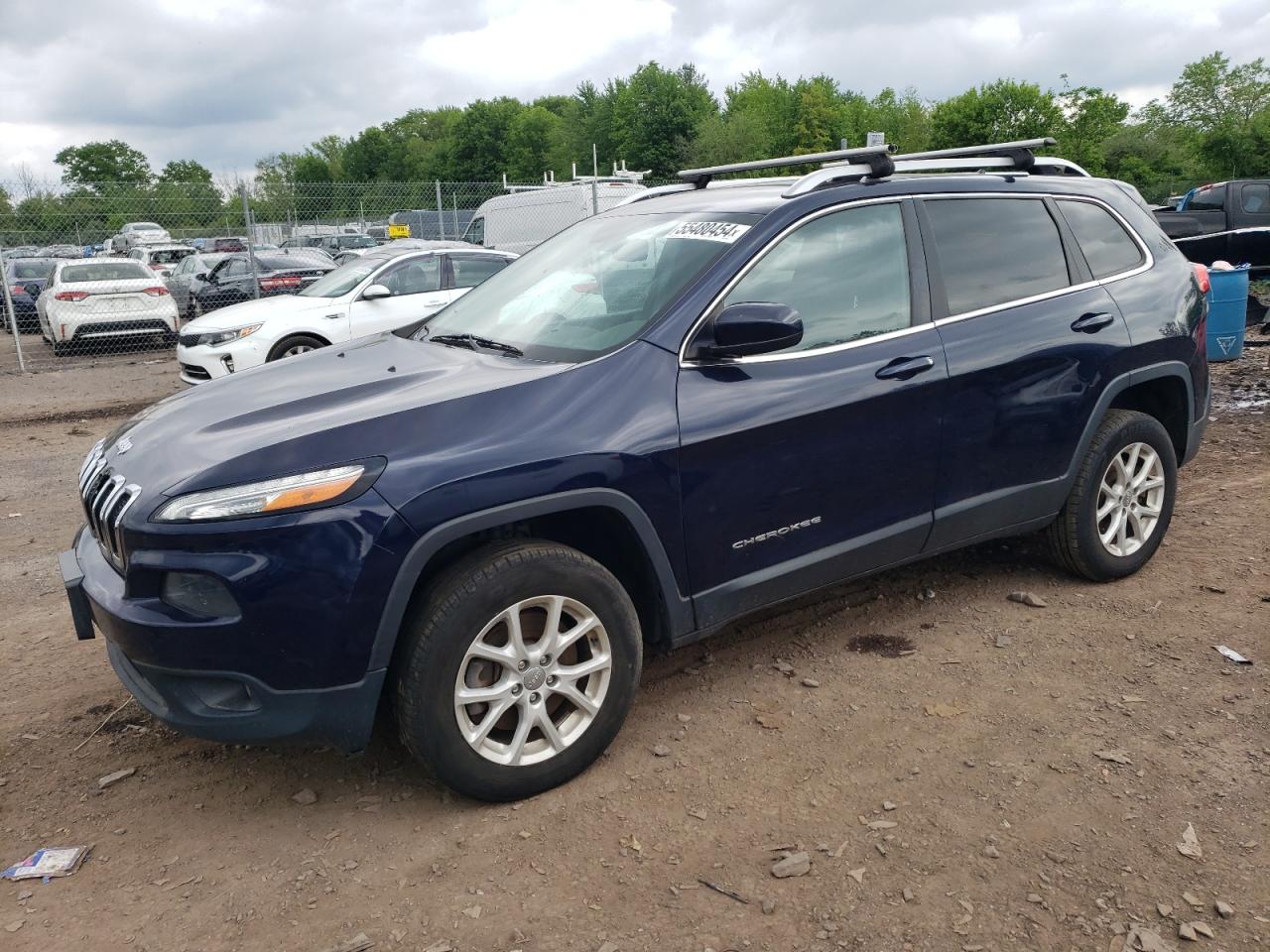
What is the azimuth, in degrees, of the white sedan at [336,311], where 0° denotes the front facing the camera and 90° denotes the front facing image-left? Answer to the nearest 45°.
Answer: approximately 45°

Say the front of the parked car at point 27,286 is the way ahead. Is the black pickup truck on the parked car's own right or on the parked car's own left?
on the parked car's own right

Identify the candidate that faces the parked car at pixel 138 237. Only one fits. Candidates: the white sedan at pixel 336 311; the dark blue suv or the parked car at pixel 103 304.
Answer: the parked car at pixel 103 304

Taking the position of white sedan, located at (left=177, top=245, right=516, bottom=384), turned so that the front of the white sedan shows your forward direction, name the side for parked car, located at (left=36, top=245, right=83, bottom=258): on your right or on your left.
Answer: on your right

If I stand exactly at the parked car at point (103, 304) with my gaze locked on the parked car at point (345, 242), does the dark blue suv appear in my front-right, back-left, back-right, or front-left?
back-right

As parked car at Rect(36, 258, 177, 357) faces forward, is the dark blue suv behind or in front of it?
behind

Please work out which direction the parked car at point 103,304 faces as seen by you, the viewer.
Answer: facing away from the viewer

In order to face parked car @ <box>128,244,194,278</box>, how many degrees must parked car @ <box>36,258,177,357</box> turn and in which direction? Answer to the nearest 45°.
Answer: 0° — it already faces it

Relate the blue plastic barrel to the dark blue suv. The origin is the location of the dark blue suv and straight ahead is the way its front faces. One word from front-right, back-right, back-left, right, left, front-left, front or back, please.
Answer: back

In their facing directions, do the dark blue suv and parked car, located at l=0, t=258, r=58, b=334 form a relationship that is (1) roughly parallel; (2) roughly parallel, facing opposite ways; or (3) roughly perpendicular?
roughly perpendicular

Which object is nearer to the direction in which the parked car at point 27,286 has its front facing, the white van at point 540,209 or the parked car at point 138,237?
the parked car

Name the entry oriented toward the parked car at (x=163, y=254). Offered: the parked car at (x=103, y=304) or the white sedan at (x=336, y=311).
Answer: the parked car at (x=103, y=304)

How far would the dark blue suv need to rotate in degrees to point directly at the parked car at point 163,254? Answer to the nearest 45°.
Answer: approximately 90° to its right

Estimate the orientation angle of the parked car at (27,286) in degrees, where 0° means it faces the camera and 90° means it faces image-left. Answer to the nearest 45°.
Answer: approximately 180°
